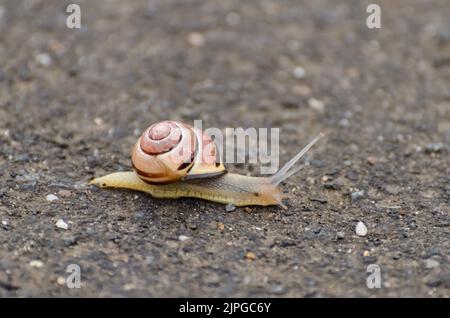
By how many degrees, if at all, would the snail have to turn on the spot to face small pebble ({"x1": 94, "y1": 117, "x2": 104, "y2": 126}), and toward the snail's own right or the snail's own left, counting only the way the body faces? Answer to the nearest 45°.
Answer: approximately 135° to the snail's own left

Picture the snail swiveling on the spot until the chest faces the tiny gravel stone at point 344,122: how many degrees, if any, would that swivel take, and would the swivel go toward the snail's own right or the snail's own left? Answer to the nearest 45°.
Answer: approximately 45° to the snail's own left

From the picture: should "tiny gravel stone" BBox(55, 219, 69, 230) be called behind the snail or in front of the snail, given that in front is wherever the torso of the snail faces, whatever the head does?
behind

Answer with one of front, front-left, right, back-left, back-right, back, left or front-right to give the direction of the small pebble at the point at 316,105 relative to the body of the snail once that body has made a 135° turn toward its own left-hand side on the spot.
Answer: right

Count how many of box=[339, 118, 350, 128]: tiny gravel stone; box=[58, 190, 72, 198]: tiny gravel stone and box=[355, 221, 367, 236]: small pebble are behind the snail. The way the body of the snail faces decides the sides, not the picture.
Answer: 1

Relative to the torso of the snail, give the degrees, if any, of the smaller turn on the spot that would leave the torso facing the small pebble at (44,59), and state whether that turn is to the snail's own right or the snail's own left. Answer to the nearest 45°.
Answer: approximately 135° to the snail's own left

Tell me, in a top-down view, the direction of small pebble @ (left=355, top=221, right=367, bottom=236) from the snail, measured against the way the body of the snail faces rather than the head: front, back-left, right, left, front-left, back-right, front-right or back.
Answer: front

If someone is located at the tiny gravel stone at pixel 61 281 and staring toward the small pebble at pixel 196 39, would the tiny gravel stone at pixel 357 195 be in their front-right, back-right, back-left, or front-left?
front-right

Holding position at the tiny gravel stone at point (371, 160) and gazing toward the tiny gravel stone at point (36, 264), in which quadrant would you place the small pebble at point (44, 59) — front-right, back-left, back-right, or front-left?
front-right

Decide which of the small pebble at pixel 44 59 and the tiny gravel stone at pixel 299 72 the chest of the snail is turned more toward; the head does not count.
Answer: the tiny gravel stone

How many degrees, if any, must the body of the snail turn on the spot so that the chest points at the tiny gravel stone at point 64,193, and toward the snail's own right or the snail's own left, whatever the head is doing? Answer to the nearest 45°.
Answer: approximately 180°

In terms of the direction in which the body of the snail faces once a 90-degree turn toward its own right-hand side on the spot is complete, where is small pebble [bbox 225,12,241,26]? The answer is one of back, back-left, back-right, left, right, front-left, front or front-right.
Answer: back

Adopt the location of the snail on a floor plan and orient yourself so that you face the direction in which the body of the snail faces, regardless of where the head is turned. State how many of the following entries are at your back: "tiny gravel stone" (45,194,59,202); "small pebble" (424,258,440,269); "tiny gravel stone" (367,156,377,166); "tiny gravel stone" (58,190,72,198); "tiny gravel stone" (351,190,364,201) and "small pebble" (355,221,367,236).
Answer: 2

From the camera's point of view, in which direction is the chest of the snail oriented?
to the viewer's right

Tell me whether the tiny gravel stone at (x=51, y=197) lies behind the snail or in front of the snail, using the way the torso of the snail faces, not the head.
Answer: behind

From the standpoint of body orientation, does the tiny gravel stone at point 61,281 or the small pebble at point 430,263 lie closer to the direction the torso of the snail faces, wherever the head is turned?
the small pebble
